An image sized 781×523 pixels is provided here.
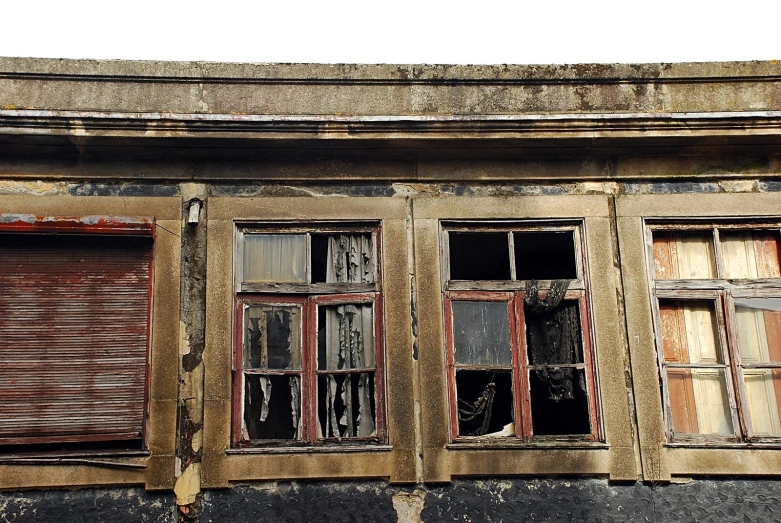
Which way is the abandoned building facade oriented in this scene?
toward the camera
